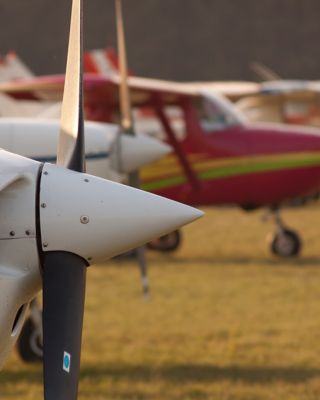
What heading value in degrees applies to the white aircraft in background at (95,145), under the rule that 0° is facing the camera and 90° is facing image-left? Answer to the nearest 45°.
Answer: approximately 270°
